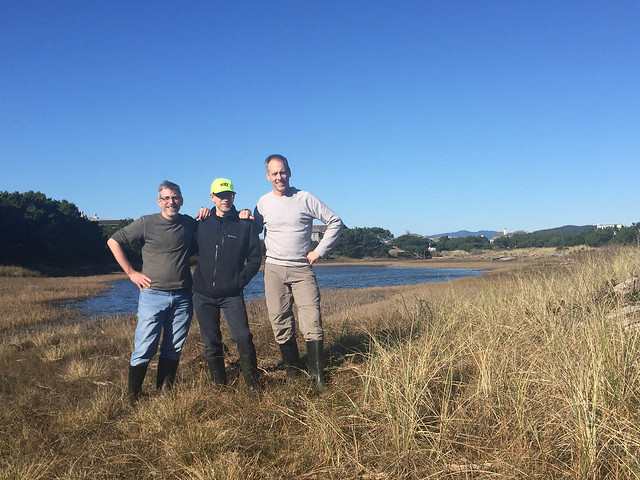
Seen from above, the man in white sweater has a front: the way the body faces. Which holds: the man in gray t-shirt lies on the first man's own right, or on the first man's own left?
on the first man's own right

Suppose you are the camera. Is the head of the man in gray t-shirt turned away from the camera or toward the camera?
toward the camera

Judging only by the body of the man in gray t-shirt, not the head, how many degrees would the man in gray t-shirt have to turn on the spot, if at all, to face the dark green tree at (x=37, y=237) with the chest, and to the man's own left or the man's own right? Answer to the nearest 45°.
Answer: approximately 180°

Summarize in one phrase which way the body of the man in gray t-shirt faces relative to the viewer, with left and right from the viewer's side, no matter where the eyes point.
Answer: facing the viewer

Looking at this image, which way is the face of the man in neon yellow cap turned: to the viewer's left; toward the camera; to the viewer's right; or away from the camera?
toward the camera

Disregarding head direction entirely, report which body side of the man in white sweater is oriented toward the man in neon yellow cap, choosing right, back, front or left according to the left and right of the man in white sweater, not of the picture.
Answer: right

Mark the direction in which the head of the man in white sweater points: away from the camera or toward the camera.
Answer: toward the camera

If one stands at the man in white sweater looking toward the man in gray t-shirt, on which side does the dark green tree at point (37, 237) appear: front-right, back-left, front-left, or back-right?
front-right

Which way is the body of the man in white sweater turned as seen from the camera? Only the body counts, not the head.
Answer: toward the camera

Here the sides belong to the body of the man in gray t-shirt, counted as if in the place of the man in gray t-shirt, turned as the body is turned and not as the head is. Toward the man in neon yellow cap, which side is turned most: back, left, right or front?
left

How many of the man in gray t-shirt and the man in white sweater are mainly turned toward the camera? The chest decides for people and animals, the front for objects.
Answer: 2

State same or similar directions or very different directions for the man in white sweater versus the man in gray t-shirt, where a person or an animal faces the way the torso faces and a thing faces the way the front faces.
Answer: same or similar directions
